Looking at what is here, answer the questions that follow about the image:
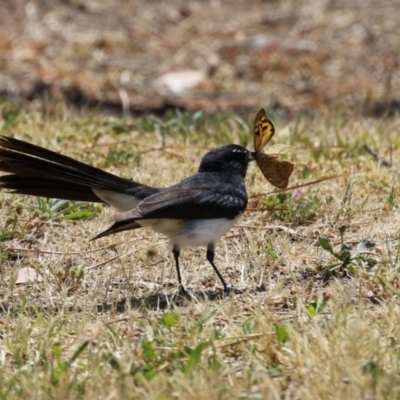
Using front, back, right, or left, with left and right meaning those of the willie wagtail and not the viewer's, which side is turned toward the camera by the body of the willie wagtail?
right

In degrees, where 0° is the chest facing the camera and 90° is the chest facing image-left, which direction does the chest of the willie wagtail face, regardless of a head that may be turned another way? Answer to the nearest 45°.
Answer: approximately 270°
